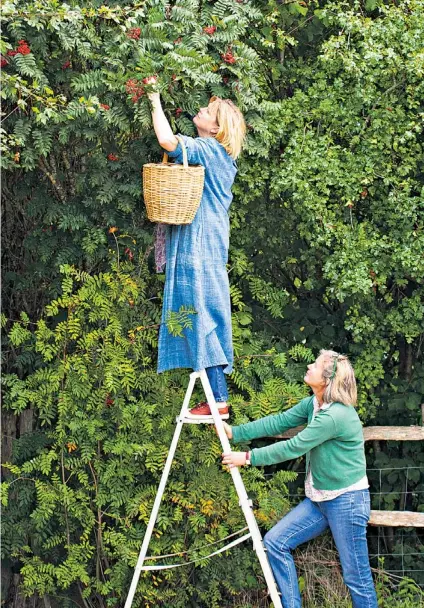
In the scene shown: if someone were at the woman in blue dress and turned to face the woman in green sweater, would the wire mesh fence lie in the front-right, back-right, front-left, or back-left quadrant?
front-left

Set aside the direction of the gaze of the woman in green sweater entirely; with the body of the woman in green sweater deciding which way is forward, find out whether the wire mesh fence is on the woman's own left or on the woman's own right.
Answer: on the woman's own right

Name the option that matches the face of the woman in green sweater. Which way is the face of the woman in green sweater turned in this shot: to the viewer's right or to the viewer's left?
to the viewer's left

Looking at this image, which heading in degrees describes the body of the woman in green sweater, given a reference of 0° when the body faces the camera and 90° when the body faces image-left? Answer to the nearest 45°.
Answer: approximately 90°
